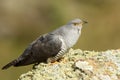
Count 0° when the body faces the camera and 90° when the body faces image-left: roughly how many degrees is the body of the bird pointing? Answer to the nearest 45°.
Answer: approximately 270°
